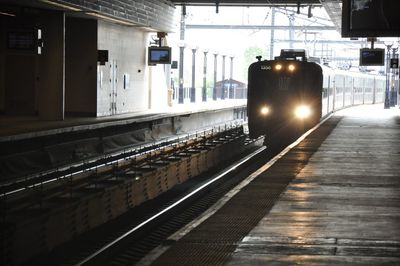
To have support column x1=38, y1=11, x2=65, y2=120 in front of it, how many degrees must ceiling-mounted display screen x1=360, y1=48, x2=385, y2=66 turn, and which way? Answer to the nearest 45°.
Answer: approximately 45° to its right

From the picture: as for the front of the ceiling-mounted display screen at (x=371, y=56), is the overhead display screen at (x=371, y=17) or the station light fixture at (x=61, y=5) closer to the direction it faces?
the overhead display screen

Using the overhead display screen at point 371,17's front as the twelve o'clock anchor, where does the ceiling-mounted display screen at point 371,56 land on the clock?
the ceiling-mounted display screen at point 371,56 is roughly at 6 o'clock from the overhead display screen at point 371,17.

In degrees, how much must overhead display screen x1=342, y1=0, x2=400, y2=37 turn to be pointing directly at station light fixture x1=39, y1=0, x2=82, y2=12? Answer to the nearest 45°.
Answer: approximately 90° to its right

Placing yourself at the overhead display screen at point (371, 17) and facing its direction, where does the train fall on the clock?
The train is roughly at 5 o'clock from the overhead display screen.

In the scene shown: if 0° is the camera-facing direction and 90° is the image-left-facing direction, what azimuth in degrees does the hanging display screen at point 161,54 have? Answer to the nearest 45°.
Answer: approximately 0°

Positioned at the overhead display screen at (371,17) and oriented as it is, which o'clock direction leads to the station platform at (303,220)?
The station platform is roughly at 12 o'clock from the overhead display screen.

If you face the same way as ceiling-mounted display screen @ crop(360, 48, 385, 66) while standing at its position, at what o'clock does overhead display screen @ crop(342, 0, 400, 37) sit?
overhead display screen @ crop(342, 0, 400, 37) is roughly at 12 o'clock from ceiling-mounted display screen @ crop(360, 48, 385, 66).

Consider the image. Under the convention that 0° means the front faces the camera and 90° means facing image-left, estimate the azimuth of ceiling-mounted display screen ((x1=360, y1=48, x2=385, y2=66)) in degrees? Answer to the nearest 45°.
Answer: approximately 0°

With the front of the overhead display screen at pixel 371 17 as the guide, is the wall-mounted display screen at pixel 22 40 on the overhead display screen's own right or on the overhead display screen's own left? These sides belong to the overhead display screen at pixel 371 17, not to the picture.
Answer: on the overhead display screen's own right
